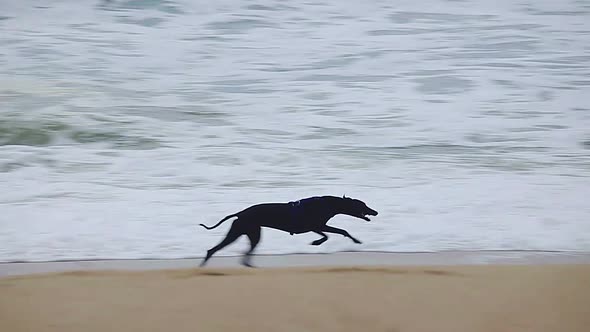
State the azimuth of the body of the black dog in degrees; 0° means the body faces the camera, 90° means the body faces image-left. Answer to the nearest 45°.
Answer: approximately 270°
